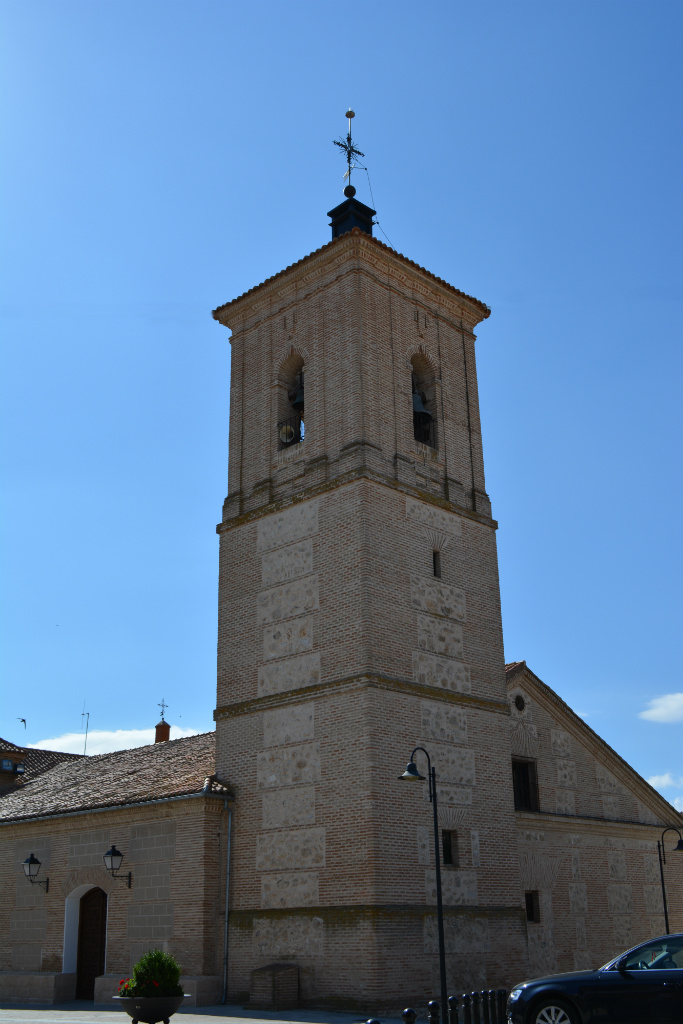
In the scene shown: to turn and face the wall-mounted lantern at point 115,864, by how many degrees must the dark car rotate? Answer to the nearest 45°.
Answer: approximately 45° to its right

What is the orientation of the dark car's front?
to the viewer's left

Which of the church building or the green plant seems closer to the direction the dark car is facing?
the green plant

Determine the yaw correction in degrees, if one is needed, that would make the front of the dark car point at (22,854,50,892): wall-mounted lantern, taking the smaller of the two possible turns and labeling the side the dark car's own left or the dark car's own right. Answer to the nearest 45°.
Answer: approximately 45° to the dark car's own right
